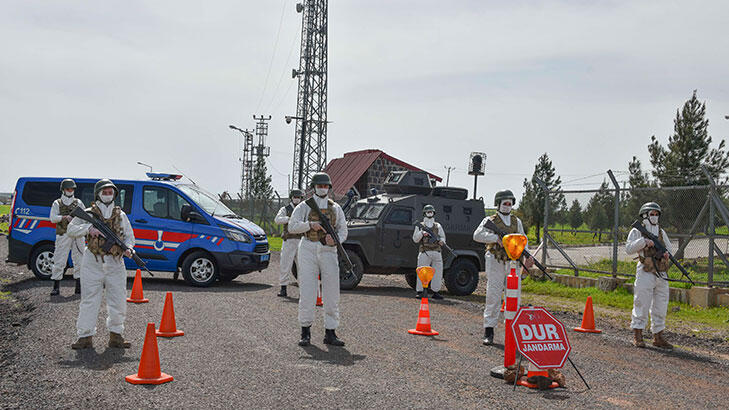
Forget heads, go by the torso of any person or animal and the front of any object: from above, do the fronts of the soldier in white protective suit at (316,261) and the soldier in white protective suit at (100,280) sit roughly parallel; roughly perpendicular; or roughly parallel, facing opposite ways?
roughly parallel

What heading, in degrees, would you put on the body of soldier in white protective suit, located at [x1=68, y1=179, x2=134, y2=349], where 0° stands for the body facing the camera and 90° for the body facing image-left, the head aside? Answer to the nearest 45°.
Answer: approximately 0°

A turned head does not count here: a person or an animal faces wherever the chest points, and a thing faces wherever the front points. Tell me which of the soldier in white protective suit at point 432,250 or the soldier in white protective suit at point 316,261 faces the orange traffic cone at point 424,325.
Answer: the soldier in white protective suit at point 432,250

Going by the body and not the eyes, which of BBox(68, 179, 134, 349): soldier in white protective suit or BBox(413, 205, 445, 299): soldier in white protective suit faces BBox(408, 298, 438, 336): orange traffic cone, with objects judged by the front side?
BBox(413, 205, 445, 299): soldier in white protective suit

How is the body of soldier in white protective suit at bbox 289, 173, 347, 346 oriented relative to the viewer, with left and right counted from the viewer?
facing the viewer

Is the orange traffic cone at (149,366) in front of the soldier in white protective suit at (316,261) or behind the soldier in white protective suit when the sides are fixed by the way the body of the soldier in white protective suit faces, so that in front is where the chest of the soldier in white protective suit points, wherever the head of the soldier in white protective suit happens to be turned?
in front

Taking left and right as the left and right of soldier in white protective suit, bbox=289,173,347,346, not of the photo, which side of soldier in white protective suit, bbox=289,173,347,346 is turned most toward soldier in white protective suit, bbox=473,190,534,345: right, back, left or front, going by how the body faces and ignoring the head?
left

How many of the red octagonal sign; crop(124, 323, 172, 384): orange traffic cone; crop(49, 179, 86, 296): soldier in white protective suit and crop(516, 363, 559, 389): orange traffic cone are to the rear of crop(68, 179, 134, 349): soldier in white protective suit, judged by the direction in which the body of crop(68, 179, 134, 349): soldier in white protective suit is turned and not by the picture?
1

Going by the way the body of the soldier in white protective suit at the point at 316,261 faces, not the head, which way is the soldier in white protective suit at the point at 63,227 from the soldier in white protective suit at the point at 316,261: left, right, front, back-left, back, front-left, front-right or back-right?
back-right

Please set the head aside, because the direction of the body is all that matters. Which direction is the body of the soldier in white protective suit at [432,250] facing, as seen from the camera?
toward the camera

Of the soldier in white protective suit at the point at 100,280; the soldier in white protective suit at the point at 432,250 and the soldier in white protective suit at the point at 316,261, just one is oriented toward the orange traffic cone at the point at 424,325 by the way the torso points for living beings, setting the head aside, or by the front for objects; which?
the soldier in white protective suit at the point at 432,250

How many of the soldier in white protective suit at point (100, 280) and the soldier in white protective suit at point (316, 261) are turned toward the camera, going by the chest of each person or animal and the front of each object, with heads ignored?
2

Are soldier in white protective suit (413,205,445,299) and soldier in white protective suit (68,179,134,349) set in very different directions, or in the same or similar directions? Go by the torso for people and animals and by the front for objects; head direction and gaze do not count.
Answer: same or similar directions

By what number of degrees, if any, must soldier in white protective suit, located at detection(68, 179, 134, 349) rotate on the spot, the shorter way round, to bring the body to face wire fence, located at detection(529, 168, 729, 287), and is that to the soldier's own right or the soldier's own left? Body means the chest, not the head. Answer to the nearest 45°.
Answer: approximately 90° to the soldier's own left
